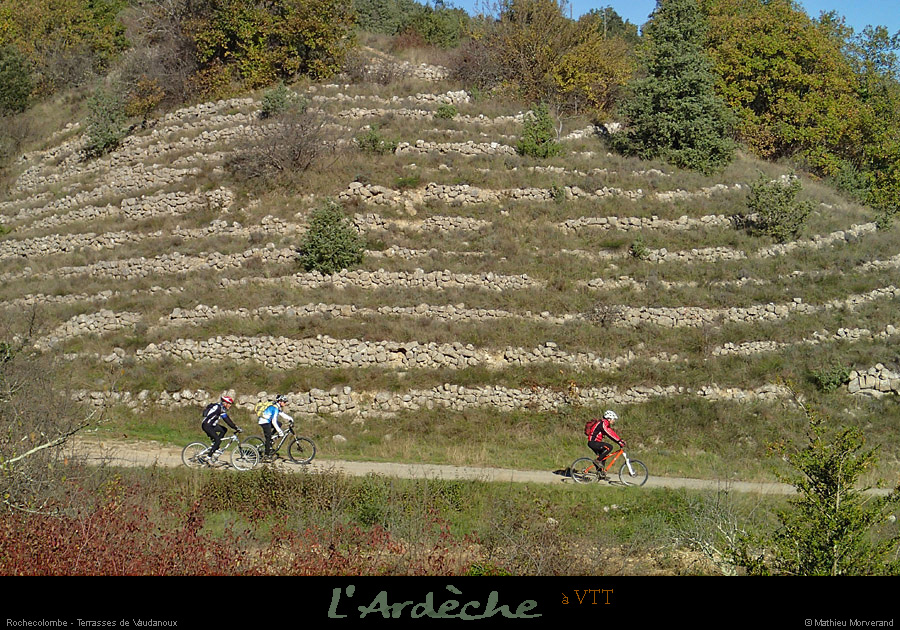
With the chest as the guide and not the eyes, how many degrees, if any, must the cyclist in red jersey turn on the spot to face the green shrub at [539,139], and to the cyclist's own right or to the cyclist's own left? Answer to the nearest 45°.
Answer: approximately 90° to the cyclist's own left

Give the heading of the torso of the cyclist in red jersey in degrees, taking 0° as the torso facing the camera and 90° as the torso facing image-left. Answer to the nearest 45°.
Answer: approximately 270°

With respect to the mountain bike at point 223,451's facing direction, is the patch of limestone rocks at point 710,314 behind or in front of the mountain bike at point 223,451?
in front

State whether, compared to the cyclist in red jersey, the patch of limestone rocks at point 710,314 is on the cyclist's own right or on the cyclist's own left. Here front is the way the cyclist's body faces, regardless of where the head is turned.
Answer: on the cyclist's own left

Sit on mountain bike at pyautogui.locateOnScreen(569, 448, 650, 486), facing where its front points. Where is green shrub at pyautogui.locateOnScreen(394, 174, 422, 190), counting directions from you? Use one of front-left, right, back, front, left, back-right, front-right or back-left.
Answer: back-left

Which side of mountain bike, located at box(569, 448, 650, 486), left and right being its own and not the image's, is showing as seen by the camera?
right

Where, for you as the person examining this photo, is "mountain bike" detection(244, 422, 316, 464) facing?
facing to the right of the viewer

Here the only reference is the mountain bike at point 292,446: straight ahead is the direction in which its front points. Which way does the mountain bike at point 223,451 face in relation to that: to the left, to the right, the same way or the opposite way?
the same way

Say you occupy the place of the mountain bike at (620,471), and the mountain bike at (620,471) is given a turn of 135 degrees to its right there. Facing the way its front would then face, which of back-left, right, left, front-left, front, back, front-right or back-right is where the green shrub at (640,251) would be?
back-right

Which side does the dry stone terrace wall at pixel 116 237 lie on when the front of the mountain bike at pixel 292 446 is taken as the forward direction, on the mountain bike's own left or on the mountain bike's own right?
on the mountain bike's own left

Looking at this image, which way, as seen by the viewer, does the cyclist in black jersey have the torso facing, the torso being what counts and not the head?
to the viewer's right

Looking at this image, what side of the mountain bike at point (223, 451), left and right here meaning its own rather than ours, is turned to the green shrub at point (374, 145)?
left

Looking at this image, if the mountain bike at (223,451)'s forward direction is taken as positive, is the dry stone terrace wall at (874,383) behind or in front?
in front

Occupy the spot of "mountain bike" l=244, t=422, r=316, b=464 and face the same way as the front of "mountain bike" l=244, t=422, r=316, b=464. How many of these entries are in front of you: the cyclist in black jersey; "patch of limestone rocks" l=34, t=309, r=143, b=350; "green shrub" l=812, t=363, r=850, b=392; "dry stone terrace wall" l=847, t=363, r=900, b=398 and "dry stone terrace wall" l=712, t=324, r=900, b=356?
3

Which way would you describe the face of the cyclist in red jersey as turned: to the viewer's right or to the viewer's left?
to the viewer's right

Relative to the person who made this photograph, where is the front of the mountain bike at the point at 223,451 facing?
facing to the right of the viewer

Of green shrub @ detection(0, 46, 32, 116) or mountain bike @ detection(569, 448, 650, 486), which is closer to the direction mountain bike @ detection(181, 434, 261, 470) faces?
the mountain bike
